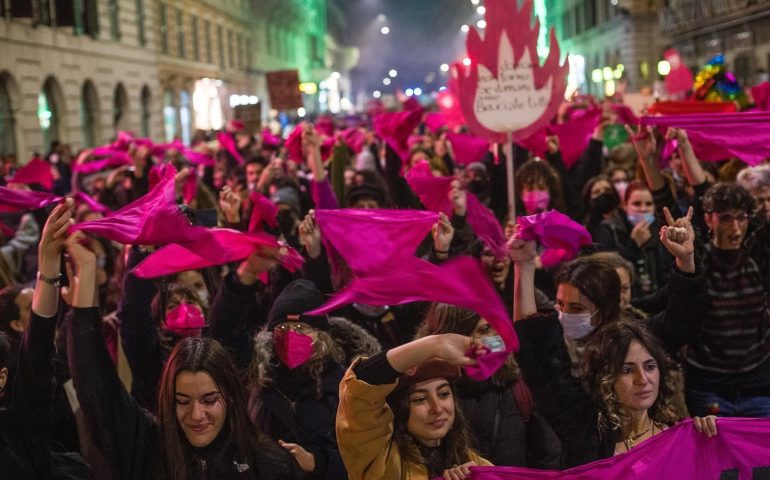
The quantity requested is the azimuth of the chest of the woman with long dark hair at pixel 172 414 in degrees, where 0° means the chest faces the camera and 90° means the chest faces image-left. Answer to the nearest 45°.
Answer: approximately 0°

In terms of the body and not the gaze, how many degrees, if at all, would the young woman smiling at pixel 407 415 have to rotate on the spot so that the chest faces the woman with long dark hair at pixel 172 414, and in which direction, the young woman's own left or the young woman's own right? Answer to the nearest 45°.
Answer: approximately 135° to the young woman's own right

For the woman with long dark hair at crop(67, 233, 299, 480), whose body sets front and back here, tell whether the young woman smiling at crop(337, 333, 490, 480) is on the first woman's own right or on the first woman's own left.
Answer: on the first woman's own left
